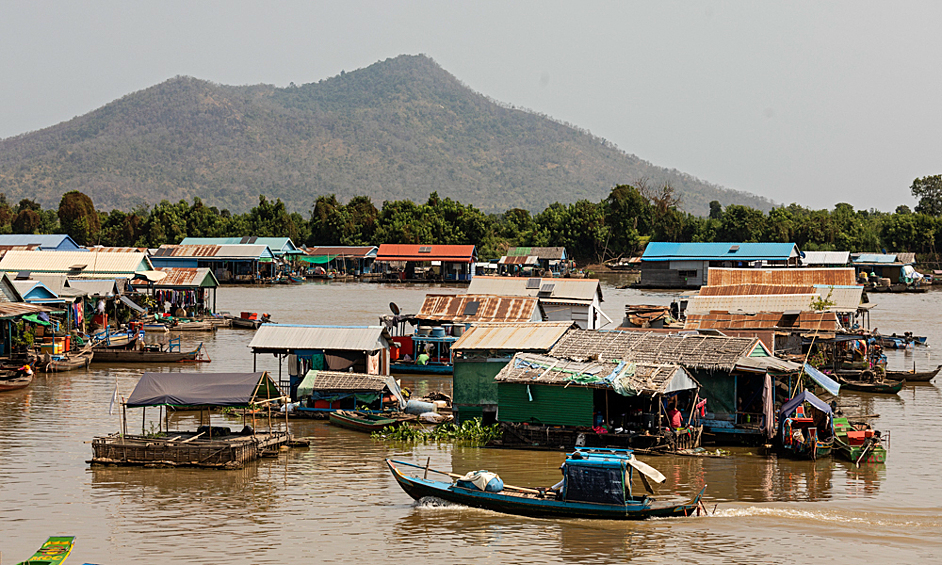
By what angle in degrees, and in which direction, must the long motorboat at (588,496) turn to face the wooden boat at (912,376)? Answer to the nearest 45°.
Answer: approximately 135° to its right

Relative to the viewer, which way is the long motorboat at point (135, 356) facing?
to the viewer's right

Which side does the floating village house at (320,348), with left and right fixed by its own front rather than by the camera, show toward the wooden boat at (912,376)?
left

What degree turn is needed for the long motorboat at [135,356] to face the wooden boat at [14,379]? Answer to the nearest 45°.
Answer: approximately 135° to its right

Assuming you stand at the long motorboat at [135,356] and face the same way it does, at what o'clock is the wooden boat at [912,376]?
The wooden boat is roughly at 1 o'clock from the long motorboat.

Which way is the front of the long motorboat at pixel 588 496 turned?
to the viewer's left

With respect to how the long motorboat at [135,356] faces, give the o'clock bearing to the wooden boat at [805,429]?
The wooden boat is roughly at 2 o'clock from the long motorboat.

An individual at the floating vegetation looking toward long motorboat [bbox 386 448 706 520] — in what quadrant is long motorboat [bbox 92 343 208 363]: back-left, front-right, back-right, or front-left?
back-right

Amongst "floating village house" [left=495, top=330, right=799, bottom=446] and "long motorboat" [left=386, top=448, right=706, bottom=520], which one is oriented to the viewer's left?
the long motorboat

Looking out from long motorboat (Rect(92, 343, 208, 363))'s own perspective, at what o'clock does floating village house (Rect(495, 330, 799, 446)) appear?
The floating village house is roughly at 2 o'clock from the long motorboat.

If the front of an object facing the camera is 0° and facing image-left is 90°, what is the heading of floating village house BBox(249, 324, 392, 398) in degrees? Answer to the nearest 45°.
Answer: approximately 0°

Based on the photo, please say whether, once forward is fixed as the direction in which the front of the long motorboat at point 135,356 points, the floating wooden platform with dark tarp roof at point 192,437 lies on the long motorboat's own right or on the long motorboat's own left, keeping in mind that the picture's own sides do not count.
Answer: on the long motorboat's own right

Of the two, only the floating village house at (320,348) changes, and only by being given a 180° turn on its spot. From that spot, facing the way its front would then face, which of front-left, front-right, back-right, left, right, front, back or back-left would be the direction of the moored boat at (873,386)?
right

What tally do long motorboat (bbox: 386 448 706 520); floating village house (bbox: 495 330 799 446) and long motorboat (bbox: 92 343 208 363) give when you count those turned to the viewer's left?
1
